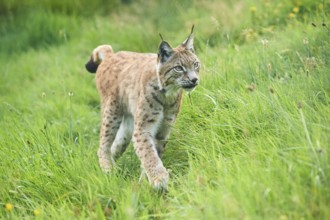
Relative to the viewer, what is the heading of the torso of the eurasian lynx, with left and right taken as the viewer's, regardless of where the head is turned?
facing the viewer and to the right of the viewer
